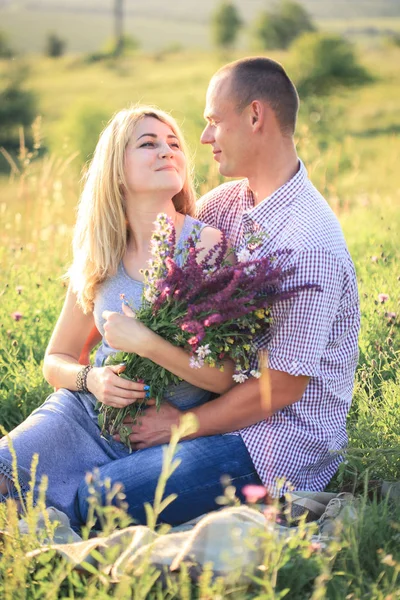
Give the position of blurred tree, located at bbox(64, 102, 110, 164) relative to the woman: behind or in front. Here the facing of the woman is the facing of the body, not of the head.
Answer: behind

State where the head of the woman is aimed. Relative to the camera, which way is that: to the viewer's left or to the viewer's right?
to the viewer's right

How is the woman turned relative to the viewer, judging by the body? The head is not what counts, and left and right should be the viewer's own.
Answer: facing the viewer and to the right of the viewer

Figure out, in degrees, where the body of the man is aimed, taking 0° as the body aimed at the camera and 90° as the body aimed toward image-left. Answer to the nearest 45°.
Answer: approximately 45°

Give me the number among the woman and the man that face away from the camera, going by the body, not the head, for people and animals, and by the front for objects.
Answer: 0

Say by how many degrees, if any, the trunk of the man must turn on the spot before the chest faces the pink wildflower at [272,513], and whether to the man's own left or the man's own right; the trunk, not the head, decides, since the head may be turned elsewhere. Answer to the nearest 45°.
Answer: approximately 45° to the man's own left

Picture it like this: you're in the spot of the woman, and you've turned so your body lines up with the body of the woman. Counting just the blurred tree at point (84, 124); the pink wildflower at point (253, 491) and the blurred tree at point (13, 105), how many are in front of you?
1

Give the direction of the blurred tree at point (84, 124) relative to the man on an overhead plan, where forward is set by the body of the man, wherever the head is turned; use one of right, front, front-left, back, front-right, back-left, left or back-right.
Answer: back-right

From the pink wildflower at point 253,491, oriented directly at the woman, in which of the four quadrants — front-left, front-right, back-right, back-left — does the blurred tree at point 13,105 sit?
front-right

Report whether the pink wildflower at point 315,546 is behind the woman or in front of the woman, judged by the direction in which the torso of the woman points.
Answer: in front

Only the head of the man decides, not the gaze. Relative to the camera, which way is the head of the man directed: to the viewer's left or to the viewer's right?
to the viewer's left
